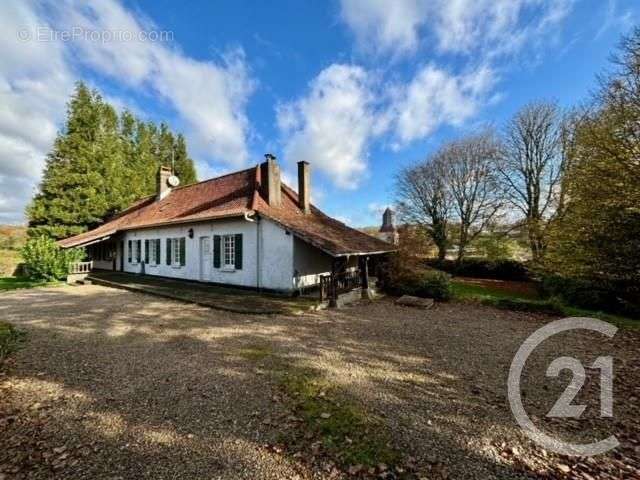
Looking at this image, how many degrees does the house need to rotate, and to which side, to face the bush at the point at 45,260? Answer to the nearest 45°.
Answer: approximately 90° to its right

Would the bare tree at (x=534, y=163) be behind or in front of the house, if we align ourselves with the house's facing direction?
behind

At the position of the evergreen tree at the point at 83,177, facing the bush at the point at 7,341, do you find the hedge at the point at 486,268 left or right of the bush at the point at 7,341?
left

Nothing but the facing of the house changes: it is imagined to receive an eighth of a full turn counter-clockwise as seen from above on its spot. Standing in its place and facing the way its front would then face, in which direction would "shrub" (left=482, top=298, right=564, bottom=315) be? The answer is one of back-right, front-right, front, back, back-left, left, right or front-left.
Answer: front-left

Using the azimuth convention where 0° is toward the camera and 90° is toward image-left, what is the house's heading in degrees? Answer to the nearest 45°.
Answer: approximately 45°

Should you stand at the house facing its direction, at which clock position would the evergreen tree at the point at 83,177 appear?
The evergreen tree is roughly at 3 o'clock from the house.

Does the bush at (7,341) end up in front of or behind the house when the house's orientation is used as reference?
in front

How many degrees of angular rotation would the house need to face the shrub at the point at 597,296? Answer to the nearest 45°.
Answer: approximately 90° to its left

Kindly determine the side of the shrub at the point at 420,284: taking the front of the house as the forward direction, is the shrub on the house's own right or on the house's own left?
on the house's own left

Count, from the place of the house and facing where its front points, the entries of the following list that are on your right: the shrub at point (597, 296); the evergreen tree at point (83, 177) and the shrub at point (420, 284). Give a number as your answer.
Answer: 1

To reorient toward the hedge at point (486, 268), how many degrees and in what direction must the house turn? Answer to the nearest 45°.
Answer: approximately 135° to its left
